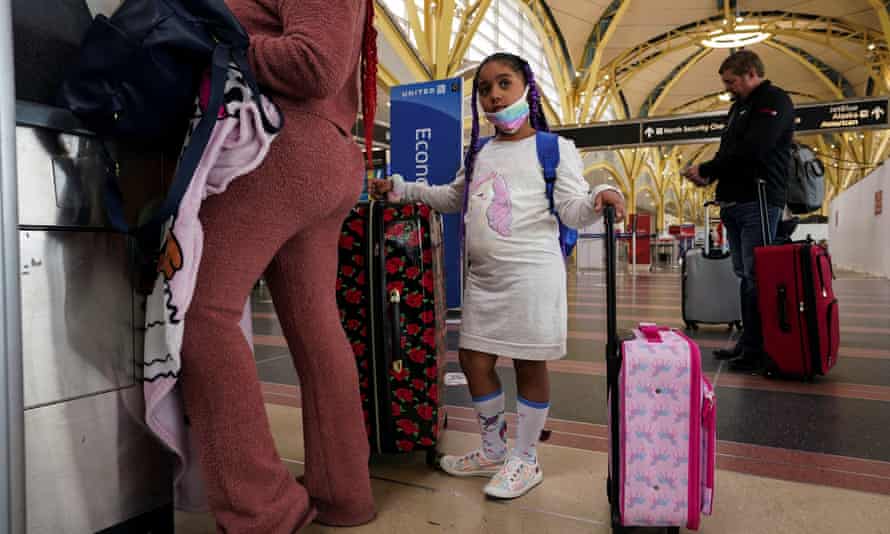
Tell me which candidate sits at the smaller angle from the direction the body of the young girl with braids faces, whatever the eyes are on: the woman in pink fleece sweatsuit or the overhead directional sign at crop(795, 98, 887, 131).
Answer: the woman in pink fleece sweatsuit

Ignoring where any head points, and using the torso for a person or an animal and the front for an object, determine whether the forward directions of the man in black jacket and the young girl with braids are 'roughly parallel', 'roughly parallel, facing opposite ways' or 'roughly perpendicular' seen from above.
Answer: roughly perpendicular

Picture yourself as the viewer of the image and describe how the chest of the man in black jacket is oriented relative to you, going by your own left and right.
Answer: facing to the left of the viewer

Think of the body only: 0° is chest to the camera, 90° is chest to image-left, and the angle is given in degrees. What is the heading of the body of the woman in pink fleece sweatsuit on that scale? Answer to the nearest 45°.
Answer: approximately 90°

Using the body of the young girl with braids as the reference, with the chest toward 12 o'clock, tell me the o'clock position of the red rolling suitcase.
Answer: The red rolling suitcase is roughly at 6 o'clock from the young girl with braids.

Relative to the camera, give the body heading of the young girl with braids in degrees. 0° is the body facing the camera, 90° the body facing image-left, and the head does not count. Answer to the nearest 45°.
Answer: approximately 45°

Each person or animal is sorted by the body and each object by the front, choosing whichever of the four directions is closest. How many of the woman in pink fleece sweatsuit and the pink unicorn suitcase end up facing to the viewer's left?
1
